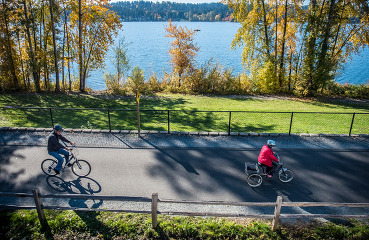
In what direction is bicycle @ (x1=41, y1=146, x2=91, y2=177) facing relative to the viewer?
to the viewer's right

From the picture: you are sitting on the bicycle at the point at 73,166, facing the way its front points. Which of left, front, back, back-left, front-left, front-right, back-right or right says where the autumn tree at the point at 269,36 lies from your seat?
front-left

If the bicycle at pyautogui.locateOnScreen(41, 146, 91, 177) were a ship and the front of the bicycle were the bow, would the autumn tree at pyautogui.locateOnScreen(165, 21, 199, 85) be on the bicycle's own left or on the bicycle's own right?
on the bicycle's own left

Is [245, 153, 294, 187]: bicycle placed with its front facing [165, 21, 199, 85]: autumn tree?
no

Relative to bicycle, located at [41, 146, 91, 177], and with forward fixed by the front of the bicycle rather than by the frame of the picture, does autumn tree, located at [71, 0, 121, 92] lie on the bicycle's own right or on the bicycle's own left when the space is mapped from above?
on the bicycle's own left

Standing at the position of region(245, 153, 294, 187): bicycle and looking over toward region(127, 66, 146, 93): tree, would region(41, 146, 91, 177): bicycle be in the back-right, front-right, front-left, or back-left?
front-left

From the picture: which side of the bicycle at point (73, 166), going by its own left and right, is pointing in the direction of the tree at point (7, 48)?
left
